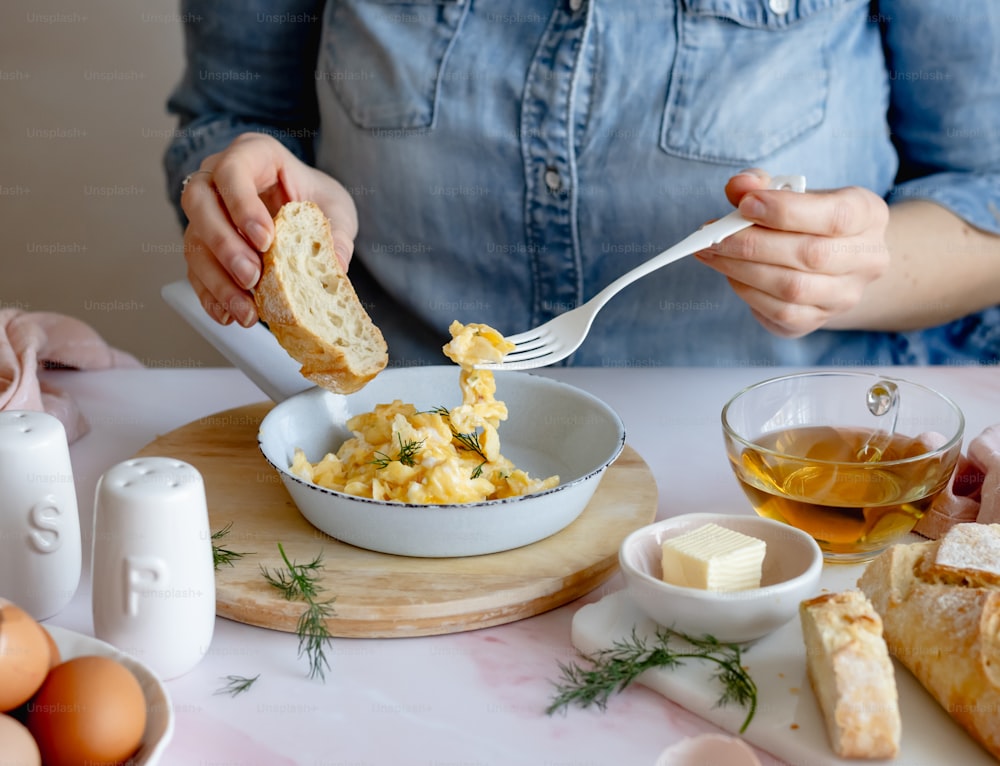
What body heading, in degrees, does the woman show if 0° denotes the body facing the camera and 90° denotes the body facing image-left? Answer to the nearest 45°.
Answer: approximately 0°

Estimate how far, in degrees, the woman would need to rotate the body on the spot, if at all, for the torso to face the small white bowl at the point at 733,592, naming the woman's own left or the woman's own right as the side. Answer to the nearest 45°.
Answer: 0° — they already face it

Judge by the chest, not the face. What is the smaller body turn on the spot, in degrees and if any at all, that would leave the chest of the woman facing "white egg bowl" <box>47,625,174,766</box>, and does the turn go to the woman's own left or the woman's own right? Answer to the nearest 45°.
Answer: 0° — they already face it

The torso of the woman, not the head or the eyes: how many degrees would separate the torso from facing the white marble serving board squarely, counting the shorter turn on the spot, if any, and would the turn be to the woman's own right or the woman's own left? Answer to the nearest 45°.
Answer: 0° — they already face it

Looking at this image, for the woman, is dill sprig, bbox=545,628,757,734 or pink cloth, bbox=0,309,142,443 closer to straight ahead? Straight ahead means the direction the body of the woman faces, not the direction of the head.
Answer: the dill sprig

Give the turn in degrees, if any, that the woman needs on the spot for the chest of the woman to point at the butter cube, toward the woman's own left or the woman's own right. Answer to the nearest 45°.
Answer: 0° — they already face it

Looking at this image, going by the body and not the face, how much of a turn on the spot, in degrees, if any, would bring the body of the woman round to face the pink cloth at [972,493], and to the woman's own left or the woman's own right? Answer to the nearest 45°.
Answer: approximately 45° to the woman's own left

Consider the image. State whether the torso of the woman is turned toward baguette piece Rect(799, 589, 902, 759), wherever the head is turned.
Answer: yes
